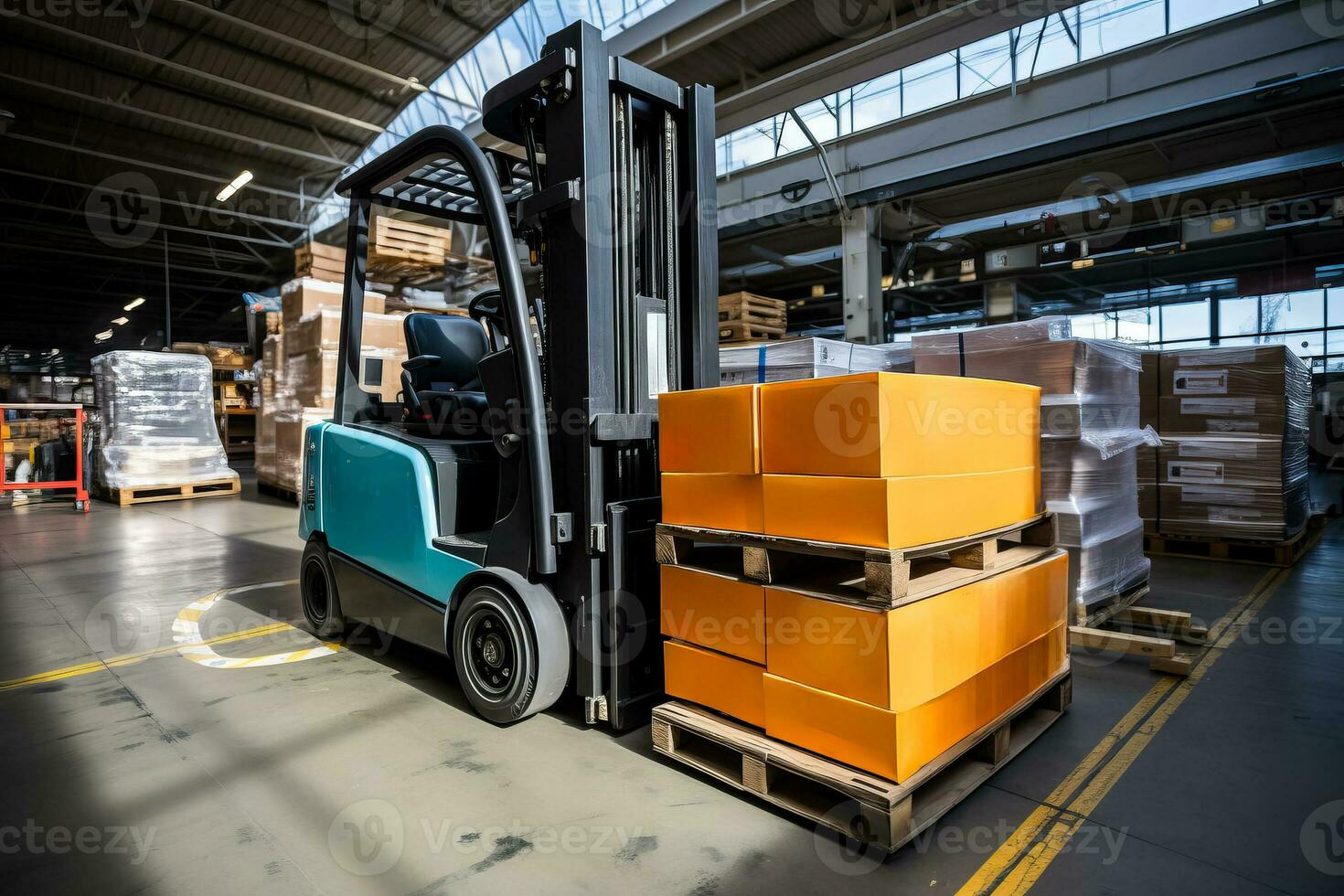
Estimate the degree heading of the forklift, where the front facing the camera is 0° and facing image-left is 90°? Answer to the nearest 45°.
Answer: approximately 315°

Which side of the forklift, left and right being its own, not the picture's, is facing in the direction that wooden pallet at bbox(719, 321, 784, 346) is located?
left

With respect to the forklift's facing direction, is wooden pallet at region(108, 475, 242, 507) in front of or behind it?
behind

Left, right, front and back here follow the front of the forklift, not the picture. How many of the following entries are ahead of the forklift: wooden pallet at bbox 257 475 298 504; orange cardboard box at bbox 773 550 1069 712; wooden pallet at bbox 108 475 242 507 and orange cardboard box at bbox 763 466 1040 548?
2

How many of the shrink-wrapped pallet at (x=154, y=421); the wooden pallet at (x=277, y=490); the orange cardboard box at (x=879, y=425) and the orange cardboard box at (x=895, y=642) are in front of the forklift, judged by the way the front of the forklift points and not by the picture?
2

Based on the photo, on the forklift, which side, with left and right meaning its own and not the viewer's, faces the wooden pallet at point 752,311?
left

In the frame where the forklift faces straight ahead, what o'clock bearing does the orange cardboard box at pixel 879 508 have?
The orange cardboard box is roughly at 12 o'clock from the forklift.

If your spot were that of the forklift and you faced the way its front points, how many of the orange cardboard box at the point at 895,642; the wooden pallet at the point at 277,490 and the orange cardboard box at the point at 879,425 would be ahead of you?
2

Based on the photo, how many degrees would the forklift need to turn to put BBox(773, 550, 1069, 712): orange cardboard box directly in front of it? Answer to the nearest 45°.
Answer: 0° — it already faces it

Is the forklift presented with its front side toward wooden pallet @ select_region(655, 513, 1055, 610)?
yes

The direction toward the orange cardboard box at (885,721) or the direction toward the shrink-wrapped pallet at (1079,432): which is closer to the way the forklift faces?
the orange cardboard box

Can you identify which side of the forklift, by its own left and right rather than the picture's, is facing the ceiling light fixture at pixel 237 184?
back
